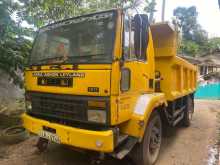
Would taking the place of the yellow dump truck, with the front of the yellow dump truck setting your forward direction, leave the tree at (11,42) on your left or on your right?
on your right

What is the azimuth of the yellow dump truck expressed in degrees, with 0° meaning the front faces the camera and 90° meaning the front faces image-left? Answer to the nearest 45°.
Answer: approximately 45°

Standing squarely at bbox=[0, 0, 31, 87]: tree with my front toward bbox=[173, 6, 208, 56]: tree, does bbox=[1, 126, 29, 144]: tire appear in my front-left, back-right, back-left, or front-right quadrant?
back-right

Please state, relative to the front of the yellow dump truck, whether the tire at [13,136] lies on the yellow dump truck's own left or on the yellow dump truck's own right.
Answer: on the yellow dump truck's own right

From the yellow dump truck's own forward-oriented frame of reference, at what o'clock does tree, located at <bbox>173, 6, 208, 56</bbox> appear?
The tree is roughly at 5 o'clock from the yellow dump truck.
